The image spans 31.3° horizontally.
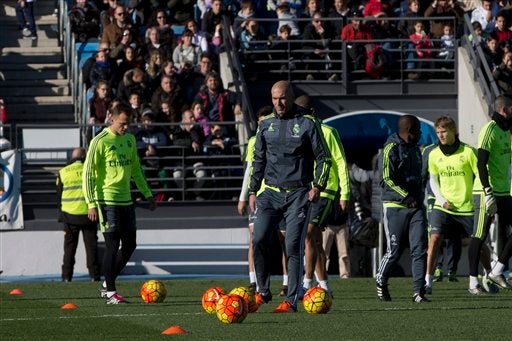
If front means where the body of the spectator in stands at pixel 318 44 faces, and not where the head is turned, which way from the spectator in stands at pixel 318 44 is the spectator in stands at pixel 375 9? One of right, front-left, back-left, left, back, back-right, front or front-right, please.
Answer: back-left

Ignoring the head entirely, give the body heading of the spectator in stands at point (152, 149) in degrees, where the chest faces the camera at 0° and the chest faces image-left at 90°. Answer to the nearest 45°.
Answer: approximately 0°

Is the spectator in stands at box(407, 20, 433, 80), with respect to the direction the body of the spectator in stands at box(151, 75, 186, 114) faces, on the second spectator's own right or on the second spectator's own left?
on the second spectator's own left

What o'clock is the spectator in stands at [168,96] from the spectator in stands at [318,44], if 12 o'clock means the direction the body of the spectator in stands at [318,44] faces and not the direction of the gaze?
the spectator in stands at [168,96] is roughly at 2 o'clock from the spectator in stands at [318,44].
